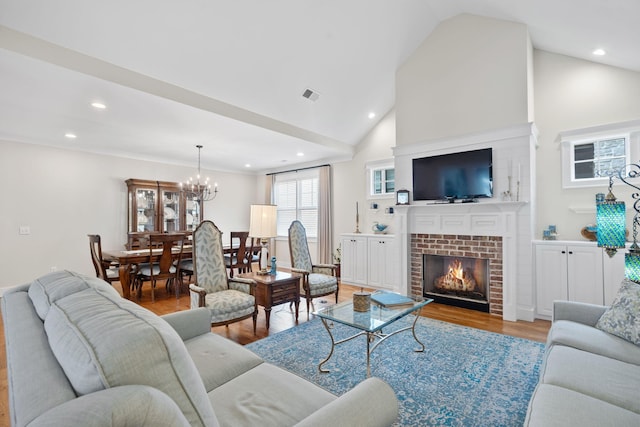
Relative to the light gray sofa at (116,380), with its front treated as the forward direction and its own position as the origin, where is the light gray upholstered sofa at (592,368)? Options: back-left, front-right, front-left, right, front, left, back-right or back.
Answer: front-right

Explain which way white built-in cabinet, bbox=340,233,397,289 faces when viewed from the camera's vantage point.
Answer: facing the viewer and to the left of the viewer

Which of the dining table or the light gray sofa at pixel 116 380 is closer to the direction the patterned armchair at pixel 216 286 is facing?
the light gray sofa

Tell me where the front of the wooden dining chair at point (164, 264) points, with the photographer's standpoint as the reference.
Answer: facing away from the viewer and to the left of the viewer

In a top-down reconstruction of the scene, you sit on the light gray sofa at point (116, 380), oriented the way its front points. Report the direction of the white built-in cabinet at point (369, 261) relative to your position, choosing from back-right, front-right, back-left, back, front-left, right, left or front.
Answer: front

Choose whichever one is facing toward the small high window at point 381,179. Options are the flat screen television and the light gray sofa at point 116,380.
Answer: the light gray sofa

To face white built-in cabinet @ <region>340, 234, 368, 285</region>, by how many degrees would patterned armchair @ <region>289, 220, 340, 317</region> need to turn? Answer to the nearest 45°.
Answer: approximately 90° to its left

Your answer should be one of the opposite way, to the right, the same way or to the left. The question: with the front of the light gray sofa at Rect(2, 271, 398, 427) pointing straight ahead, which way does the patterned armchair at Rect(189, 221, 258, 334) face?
to the right

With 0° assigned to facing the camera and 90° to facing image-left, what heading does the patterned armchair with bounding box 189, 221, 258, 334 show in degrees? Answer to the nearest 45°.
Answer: approximately 315°

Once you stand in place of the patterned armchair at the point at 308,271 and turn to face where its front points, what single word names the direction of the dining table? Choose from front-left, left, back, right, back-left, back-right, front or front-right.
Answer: back-right

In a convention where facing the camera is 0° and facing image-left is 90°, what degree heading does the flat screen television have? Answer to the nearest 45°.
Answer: approximately 45°

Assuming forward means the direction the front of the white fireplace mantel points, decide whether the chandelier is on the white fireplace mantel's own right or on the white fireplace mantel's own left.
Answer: on the white fireplace mantel's own right

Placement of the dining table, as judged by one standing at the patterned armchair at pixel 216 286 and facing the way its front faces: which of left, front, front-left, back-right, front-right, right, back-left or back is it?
back

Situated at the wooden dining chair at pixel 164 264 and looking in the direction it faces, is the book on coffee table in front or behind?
behind

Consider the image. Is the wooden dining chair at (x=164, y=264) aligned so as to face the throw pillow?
no

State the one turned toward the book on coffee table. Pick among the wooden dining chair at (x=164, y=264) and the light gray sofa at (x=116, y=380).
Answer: the light gray sofa

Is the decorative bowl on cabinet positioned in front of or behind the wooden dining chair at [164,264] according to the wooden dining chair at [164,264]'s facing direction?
behind
